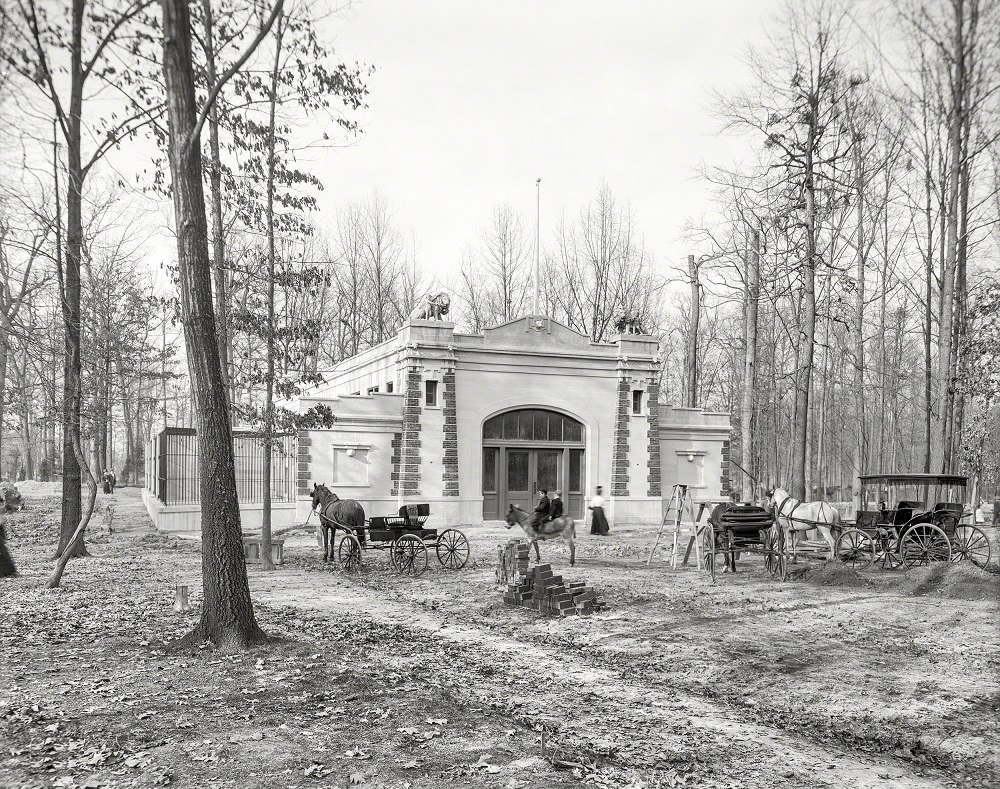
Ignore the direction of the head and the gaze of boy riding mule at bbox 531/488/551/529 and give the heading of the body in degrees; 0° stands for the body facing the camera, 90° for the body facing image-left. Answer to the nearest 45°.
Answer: approximately 45°

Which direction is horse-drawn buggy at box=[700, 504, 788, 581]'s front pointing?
away from the camera

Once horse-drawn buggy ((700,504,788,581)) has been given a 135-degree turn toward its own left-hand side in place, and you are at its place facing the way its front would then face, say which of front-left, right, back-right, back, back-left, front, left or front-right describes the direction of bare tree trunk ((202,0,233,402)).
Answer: front-right
